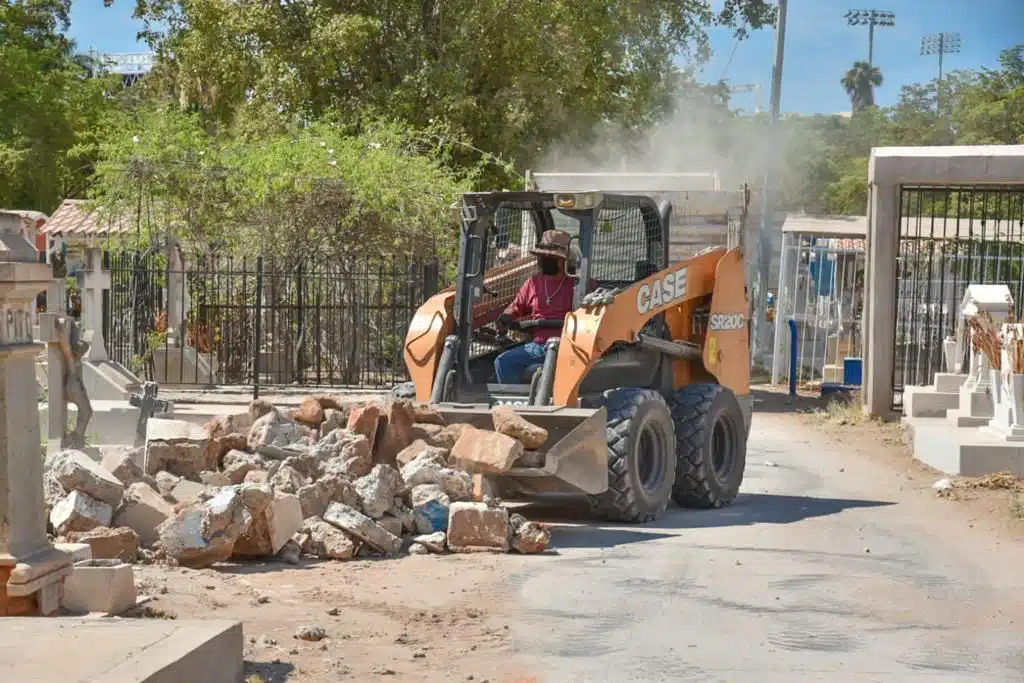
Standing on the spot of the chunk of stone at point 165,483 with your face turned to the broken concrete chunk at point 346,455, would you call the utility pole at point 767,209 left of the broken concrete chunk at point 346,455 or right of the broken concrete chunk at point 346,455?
left

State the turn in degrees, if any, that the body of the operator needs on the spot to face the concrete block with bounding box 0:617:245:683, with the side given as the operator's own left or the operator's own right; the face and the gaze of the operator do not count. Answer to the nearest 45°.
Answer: approximately 45° to the operator's own left

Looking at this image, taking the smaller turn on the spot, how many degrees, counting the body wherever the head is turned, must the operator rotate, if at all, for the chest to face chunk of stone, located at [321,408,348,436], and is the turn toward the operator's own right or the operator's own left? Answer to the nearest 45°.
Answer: approximately 45° to the operator's own right

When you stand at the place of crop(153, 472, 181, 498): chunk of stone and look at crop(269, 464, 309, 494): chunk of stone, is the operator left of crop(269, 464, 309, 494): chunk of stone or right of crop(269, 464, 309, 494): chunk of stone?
left

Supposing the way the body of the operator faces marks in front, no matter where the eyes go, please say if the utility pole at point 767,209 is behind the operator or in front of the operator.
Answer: behind

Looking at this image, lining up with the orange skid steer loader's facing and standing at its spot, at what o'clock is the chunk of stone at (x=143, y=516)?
The chunk of stone is roughly at 12 o'clock from the orange skid steer loader.

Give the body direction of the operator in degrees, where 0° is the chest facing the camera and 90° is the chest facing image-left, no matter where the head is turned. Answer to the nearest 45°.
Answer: approximately 45°

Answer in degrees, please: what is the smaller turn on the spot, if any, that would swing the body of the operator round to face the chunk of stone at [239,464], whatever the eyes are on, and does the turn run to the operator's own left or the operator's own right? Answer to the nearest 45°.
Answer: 0° — they already face it

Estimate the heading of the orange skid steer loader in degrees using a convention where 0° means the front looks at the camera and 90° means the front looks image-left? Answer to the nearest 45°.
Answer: approximately 45°

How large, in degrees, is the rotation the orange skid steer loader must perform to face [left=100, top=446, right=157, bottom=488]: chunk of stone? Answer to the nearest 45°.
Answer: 0° — it already faces it

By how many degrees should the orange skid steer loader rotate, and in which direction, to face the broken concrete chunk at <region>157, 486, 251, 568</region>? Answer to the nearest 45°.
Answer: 0° — it already faces it
